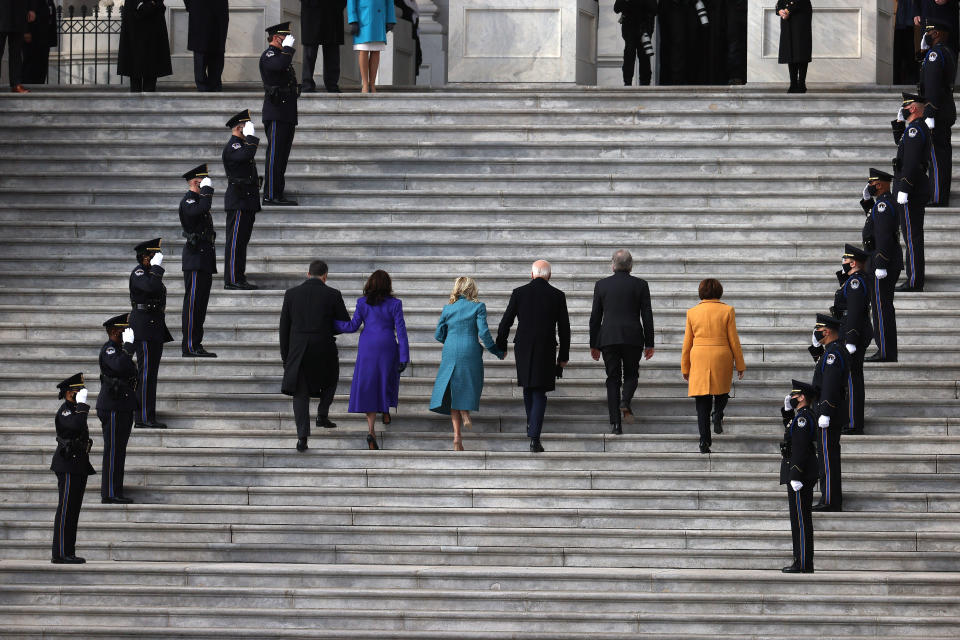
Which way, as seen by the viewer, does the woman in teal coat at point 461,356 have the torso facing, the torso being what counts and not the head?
away from the camera

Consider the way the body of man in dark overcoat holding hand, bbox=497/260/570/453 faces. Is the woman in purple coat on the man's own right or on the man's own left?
on the man's own left

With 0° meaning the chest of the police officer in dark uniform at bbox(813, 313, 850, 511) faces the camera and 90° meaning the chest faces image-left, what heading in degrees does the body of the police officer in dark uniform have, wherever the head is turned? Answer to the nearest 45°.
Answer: approximately 90°

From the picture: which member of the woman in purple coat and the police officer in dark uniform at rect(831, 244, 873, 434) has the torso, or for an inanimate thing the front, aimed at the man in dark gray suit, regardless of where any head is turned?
the police officer in dark uniform

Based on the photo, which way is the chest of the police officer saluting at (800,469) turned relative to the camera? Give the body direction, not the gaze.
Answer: to the viewer's left

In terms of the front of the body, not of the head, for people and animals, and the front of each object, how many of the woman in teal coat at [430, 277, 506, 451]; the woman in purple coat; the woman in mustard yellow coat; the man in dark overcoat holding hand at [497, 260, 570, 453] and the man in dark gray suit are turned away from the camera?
5

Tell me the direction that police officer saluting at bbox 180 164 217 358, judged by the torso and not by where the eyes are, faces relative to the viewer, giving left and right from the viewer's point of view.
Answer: facing to the right of the viewer

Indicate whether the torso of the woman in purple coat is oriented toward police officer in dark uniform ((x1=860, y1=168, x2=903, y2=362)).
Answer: no

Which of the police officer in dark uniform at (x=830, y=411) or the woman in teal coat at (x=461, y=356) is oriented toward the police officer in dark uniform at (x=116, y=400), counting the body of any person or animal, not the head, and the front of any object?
the police officer in dark uniform at (x=830, y=411)

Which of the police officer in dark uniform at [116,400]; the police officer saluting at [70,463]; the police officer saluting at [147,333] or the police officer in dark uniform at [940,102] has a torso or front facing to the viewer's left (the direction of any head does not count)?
the police officer in dark uniform at [940,102]

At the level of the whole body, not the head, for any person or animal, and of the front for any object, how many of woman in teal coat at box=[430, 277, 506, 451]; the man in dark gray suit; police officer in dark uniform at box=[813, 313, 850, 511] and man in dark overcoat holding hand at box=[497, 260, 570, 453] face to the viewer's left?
1

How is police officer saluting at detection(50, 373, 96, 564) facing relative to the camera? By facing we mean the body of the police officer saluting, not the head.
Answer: to the viewer's right

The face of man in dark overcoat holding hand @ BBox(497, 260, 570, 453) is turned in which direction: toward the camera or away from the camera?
away from the camera

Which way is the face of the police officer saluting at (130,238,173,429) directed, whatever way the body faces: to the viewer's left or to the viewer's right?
to the viewer's right

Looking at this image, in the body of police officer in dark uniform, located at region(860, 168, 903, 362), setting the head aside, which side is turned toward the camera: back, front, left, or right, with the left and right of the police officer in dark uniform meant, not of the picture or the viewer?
left

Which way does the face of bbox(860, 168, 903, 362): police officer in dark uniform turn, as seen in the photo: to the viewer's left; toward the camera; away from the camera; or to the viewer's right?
to the viewer's left

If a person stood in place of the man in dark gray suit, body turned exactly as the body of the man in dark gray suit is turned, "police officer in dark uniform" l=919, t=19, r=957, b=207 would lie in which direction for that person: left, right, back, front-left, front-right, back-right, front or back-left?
front-right

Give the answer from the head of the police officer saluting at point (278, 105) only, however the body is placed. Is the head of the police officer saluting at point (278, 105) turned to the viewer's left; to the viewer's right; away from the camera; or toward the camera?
to the viewer's right

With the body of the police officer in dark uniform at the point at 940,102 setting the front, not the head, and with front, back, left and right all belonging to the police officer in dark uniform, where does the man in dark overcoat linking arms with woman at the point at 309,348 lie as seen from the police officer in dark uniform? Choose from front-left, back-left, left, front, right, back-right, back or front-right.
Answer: front-left

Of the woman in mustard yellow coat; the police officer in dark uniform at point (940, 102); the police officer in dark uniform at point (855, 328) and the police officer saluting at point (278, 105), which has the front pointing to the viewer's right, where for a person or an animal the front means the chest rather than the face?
the police officer saluting
